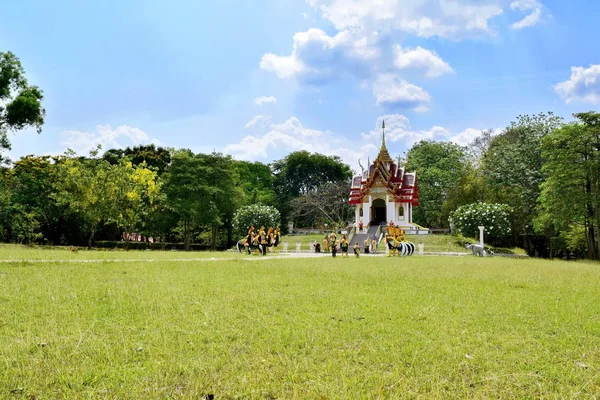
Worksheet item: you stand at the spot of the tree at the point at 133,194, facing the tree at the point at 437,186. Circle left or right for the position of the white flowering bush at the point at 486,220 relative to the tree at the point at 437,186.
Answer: right

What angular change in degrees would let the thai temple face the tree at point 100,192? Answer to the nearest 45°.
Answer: approximately 45° to its right

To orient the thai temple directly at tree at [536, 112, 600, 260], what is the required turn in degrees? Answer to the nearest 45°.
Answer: approximately 45° to its left

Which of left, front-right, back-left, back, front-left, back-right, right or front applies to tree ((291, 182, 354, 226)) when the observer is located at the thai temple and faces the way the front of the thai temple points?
back-right

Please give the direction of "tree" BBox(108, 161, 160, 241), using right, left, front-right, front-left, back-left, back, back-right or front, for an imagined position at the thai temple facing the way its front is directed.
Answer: front-right

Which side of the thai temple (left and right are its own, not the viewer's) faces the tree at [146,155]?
right

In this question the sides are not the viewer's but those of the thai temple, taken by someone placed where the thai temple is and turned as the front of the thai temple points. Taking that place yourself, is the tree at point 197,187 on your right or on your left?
on your right

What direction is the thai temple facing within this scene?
toward the camera

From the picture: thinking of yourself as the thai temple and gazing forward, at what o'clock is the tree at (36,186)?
The tree is roughly at 2 o'clock from the thai temple.

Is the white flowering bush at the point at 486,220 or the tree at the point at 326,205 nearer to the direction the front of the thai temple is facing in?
the white flowering bush

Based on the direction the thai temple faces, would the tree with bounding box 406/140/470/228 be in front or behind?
behind

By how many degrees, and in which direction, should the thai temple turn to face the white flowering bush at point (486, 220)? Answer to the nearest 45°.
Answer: approximately 45° to its left
